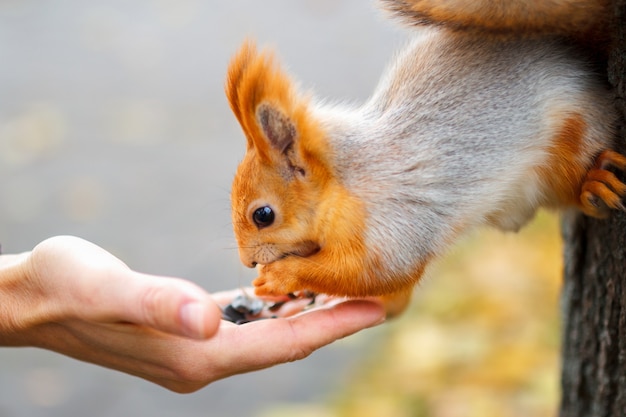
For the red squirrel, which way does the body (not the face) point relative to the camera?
to the viewer's left
